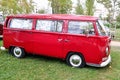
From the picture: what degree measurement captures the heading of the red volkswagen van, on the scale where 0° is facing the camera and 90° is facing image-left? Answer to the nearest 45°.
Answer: approximately 315°

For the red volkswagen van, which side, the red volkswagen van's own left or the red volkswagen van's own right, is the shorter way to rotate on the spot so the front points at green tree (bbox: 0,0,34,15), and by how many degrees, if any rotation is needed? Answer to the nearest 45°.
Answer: approximately 135° to the red volkswagen van's own left
